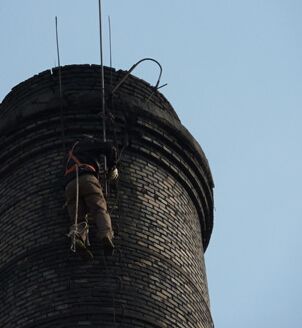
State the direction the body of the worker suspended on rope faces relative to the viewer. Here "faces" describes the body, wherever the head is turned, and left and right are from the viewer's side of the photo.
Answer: facing away from the viewer and to the right of the viewer
